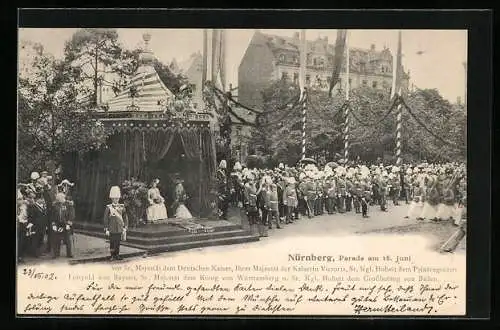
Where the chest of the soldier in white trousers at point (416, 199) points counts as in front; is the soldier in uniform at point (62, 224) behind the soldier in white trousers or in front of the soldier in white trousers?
in front

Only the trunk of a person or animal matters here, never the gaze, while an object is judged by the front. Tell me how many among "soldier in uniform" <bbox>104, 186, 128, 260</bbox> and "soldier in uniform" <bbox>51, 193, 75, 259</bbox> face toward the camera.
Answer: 2

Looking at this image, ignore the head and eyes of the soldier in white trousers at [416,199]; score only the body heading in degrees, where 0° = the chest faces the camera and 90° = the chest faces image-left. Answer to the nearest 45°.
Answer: approximately 45°

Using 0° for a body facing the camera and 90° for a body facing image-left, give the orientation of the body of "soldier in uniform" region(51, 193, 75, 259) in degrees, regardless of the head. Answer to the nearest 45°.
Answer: approximately 0°

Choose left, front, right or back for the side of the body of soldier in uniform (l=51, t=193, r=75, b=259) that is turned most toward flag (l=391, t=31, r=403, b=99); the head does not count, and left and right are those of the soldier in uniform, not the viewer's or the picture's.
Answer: left

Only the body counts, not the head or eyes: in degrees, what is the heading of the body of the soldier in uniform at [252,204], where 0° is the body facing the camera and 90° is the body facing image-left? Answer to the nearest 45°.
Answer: approximately 45°
